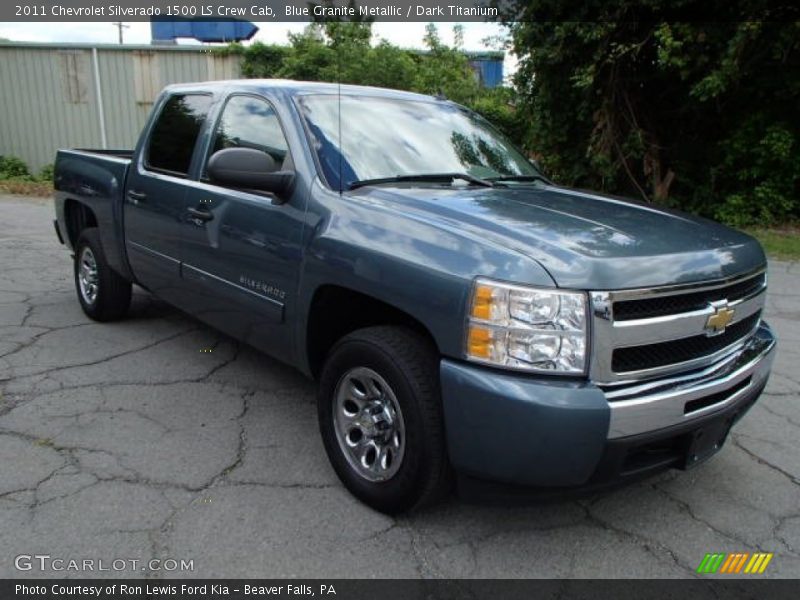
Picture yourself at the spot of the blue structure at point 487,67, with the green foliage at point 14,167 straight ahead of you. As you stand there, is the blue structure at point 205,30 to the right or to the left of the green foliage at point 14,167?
right

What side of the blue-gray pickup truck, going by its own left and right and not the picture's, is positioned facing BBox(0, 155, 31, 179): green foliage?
back

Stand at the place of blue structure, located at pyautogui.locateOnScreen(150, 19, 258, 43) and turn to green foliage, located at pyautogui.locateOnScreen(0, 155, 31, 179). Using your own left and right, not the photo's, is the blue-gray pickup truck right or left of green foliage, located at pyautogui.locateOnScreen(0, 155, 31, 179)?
left

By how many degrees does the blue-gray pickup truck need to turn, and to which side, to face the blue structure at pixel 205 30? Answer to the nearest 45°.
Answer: approximately 135° to its left

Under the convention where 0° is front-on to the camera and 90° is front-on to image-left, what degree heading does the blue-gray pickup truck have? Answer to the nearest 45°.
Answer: approximately 315°

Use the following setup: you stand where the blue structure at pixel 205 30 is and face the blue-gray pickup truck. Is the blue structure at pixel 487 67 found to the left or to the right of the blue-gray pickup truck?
left

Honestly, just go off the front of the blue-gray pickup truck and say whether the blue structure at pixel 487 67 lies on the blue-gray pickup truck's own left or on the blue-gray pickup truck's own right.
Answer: on the blue-gray pickup truck's own left
